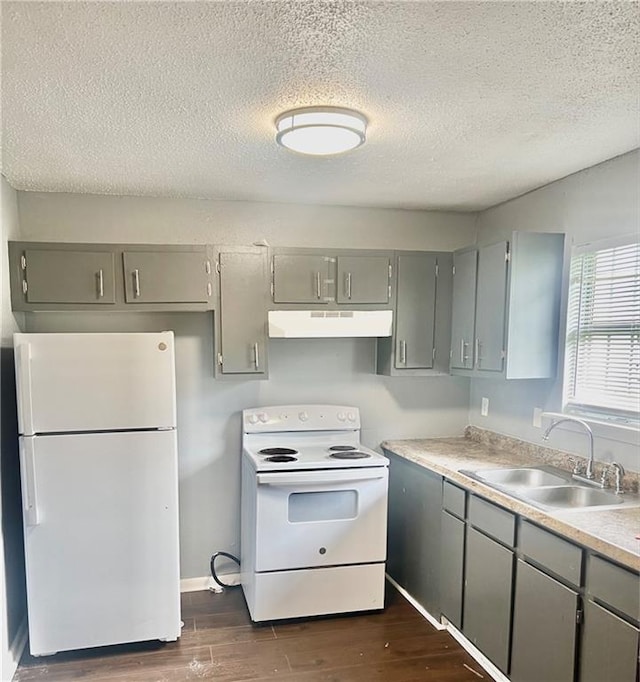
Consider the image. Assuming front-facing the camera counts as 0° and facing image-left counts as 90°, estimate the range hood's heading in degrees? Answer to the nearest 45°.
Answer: approximately 0°

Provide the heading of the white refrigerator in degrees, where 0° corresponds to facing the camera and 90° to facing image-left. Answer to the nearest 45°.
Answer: approximately 0°

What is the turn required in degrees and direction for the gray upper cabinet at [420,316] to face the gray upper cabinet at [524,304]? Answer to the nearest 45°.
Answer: approximately 45° to its left
